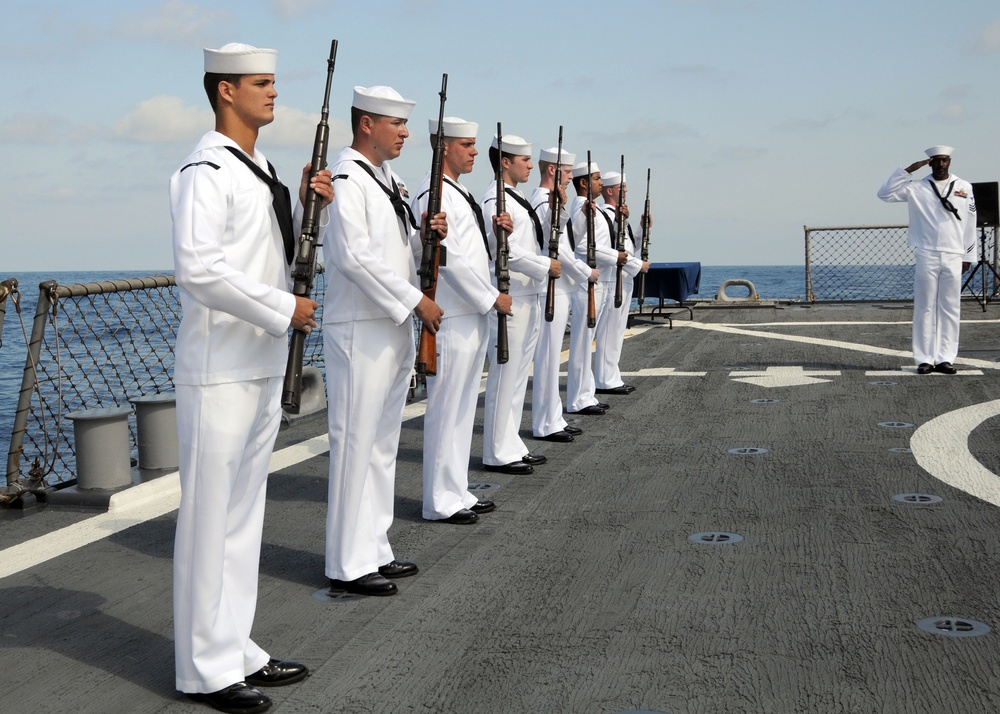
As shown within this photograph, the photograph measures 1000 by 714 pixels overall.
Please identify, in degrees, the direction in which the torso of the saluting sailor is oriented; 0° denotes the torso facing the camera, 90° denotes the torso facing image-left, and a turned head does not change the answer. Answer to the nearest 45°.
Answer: approximately 0°
